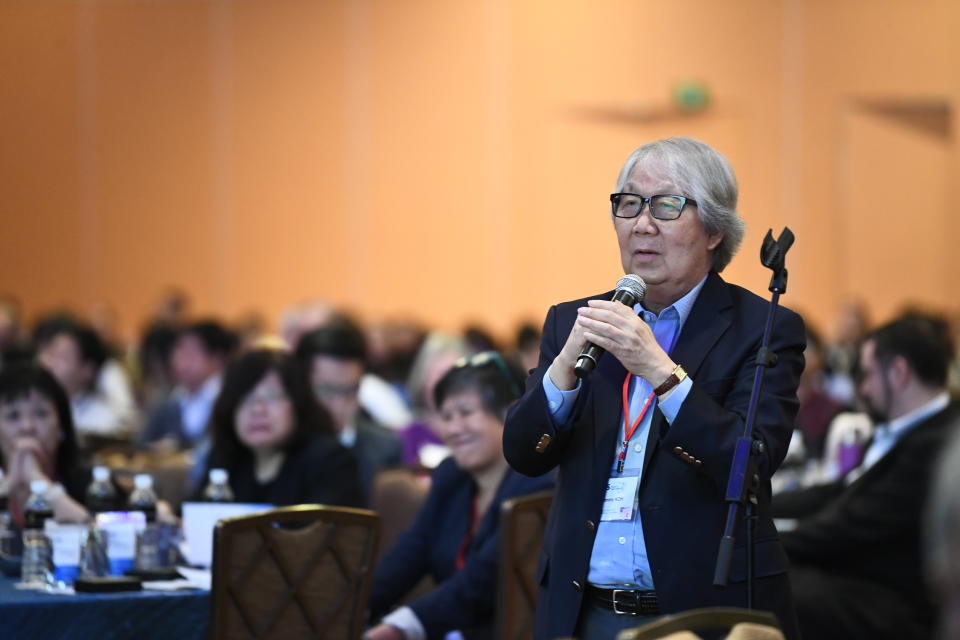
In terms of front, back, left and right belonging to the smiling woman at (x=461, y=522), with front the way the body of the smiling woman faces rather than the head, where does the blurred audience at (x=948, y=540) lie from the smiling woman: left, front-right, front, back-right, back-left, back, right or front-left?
front-left

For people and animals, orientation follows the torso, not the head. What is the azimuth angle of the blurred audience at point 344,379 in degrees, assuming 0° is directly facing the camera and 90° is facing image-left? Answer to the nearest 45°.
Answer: approximately 45°

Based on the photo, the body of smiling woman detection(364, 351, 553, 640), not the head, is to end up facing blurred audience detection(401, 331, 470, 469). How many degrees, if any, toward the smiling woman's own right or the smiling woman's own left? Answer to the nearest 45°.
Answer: approximately 135° to the smiling woman's own right

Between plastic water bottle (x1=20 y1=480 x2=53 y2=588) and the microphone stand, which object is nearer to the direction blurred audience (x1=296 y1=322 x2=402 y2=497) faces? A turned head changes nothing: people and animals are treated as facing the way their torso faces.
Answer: the plastic water bottle

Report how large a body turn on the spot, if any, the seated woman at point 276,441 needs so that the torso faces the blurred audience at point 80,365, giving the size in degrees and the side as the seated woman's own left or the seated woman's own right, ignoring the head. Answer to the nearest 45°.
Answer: approximately 135° to the seated woman's own right

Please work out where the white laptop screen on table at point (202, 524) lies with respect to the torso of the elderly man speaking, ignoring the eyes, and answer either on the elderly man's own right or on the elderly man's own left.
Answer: on the elderly man's own right

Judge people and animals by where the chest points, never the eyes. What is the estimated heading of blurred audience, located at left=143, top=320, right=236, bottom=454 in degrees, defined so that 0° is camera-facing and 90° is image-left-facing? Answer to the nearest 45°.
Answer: approximately 45°

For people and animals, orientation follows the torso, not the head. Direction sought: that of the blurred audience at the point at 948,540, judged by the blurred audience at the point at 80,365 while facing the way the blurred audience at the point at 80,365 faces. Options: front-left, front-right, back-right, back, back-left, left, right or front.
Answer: front-left
